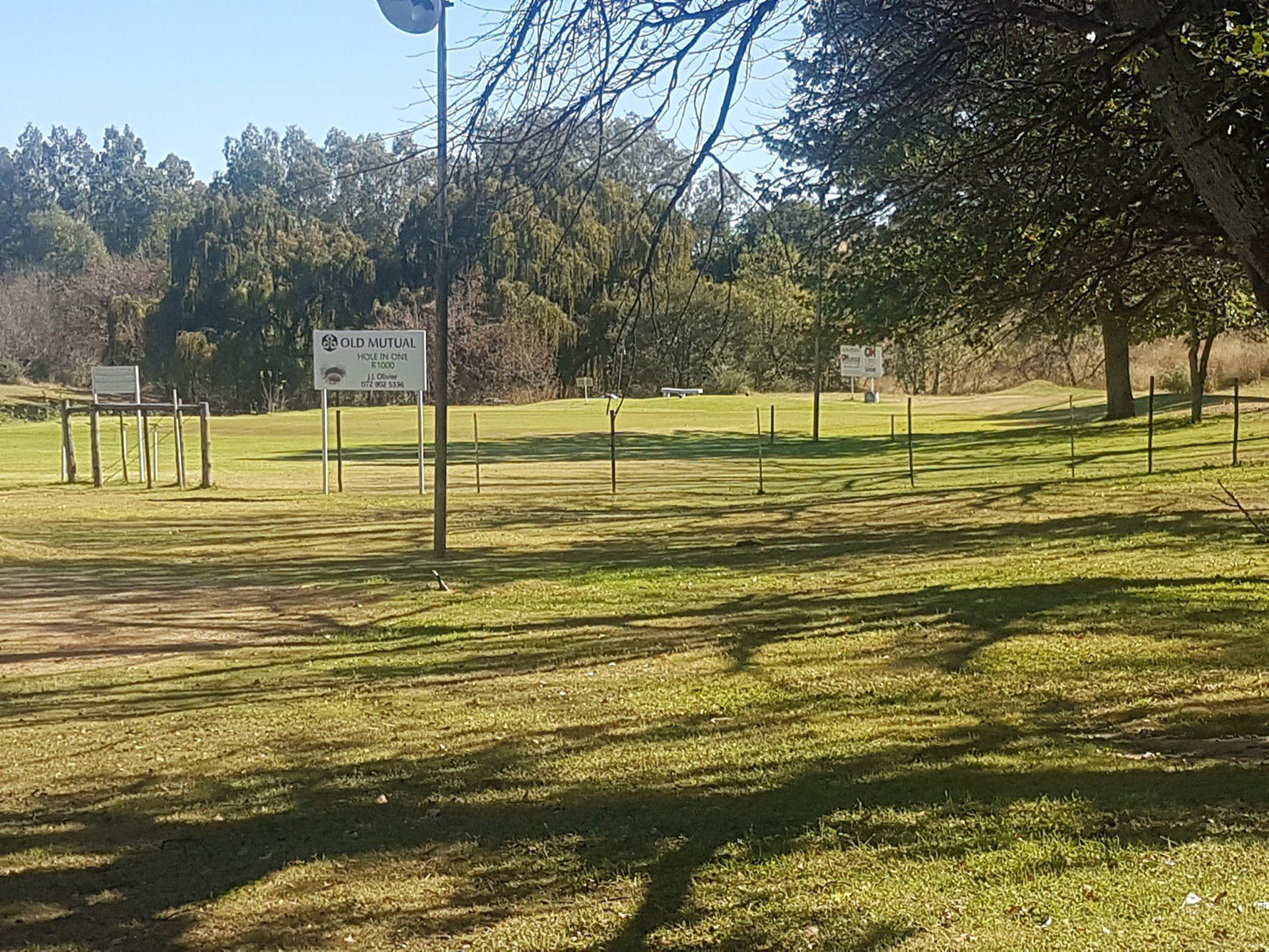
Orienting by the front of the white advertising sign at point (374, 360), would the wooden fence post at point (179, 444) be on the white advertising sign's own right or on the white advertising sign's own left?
on the white advertising sign's own right

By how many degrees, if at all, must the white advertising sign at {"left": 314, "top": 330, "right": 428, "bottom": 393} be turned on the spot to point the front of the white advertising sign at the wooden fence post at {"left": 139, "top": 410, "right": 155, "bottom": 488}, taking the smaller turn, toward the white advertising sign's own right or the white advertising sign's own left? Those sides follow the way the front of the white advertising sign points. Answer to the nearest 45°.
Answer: approximately 135° to the white advertising sign's own right

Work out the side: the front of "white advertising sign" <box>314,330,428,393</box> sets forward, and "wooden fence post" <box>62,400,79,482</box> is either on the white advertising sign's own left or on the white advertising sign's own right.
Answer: on the white advertising sign's own right

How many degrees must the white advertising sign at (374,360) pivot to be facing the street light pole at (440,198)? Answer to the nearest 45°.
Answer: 0° — it already faces it

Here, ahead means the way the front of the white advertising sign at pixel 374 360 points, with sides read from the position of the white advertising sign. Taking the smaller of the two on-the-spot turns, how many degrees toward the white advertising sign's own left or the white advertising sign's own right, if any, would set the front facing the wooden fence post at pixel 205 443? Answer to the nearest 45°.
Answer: approximately 135° to the white advertising sign's own right

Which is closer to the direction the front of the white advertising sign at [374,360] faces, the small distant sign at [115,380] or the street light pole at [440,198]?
the street light pole

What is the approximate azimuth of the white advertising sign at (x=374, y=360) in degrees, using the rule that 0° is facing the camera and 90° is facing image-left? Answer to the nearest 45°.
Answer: approximately 0°
